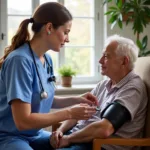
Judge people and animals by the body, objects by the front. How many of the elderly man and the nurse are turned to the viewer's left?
1

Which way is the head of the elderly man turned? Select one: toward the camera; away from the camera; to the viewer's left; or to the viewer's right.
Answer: to the viewer's left

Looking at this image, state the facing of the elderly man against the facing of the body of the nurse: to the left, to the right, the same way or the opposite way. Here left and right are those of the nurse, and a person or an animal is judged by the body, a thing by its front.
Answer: the opposite way

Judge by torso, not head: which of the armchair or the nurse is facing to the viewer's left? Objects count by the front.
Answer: the armchair

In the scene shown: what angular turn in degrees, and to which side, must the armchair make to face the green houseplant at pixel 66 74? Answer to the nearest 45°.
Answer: approximately 45° to its right

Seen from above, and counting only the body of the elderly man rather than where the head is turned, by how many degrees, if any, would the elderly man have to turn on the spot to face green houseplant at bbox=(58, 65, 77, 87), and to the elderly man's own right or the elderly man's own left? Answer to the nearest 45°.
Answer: approximately 90° to the elderly man's own right

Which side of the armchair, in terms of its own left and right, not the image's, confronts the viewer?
left

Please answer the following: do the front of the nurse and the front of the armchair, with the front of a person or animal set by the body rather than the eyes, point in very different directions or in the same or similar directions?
very different directions

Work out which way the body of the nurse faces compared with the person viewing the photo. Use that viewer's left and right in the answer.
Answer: facing to the right of the viewer

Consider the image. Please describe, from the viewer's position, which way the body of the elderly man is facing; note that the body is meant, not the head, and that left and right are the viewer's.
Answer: facing to the left of the viewer

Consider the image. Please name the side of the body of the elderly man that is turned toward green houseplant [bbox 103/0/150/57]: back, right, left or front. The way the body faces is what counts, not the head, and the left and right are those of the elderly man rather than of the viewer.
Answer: right
